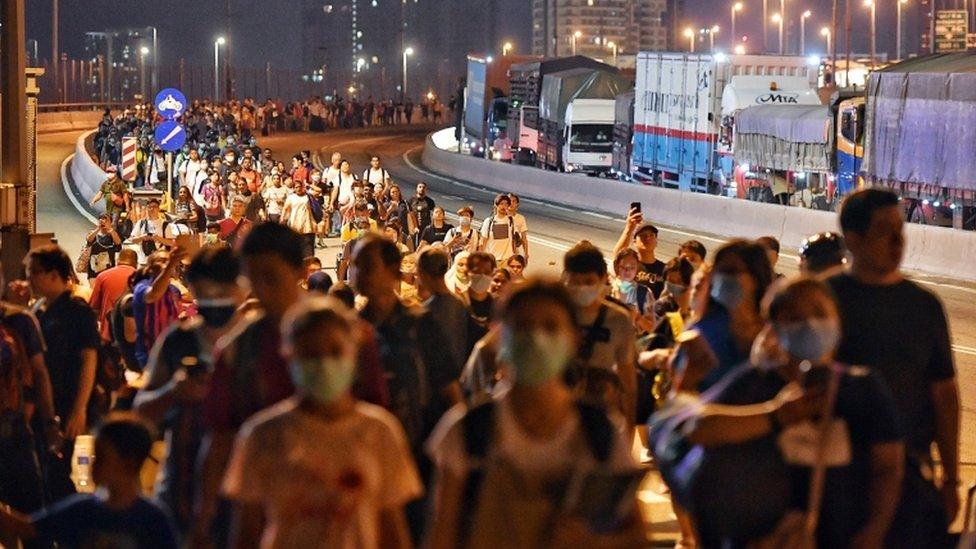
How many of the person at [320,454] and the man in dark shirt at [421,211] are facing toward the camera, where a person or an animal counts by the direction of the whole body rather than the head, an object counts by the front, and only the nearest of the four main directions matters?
2

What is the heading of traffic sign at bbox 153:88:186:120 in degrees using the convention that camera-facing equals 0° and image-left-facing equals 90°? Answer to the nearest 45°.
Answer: approximately 0°

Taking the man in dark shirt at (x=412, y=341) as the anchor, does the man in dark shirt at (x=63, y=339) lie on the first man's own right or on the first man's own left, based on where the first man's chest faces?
on the first man's own right

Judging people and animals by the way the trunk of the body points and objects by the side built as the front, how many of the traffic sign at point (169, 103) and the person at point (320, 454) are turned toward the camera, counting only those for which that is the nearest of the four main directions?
2

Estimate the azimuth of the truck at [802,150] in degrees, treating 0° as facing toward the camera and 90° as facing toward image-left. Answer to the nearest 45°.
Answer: approximately 315°

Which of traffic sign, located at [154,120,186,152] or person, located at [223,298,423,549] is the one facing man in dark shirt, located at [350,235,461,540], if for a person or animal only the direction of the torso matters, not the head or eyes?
the traffic sign
